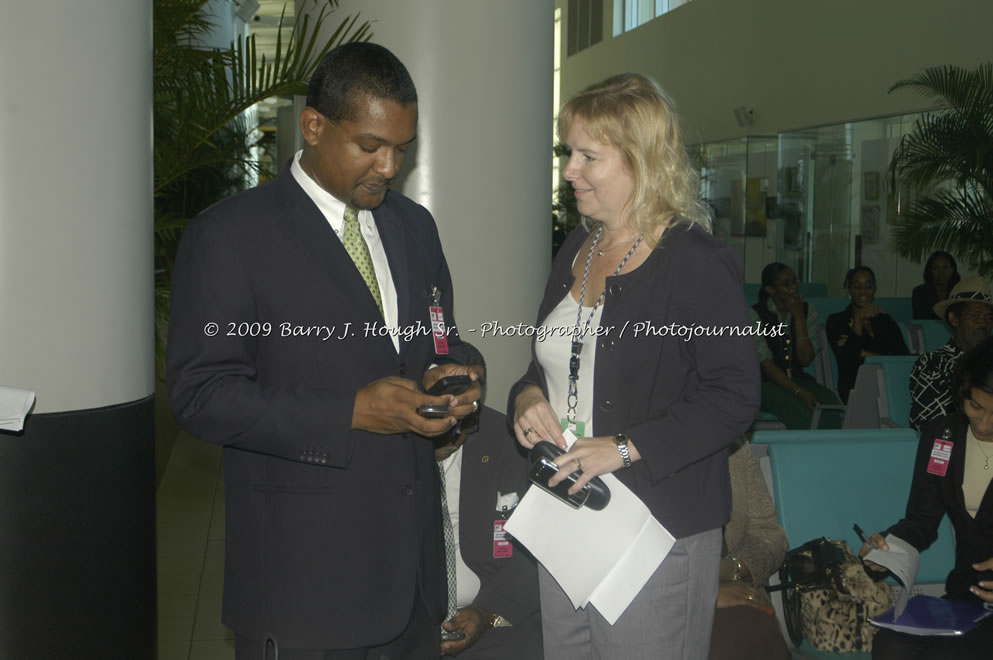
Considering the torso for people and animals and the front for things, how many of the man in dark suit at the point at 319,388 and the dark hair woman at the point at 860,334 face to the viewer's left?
0

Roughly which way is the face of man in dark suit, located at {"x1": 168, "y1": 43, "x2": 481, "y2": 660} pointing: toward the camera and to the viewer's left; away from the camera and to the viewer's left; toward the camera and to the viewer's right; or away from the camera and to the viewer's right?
toward the camera and to the viewer's right

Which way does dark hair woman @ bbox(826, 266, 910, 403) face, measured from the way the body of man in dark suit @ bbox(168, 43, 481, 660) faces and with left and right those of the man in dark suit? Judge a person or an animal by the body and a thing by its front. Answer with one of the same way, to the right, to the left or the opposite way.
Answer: to the right

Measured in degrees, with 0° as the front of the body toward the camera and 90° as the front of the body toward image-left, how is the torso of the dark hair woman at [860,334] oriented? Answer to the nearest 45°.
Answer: approximately 0°

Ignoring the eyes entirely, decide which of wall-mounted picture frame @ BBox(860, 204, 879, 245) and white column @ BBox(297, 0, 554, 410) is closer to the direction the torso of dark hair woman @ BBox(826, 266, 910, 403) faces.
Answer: the white column

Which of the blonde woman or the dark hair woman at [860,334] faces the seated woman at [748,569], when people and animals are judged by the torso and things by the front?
the dark hair woman

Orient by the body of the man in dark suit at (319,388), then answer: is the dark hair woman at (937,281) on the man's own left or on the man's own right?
on the man's own left

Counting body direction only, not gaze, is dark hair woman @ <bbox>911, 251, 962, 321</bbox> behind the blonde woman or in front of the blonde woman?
behind

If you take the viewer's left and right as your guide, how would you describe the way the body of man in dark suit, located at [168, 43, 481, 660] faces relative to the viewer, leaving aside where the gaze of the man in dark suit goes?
facing the viewer and to the right of the viewer

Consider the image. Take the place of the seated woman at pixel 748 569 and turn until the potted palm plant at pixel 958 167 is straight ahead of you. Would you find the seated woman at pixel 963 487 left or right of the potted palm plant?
right

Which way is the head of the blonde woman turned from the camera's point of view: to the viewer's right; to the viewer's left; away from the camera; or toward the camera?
to the viewer's left

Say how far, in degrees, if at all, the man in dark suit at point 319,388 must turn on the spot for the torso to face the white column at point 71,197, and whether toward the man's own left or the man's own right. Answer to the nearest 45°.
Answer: approximately 180°

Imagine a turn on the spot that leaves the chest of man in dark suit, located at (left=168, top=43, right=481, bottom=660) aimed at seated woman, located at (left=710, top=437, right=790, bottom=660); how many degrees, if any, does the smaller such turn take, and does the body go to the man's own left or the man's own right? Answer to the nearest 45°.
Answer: approximately 90° to the man's own left

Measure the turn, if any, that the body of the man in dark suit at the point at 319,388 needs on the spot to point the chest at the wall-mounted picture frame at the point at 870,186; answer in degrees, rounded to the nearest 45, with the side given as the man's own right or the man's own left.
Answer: approximately 90° to the man's own left

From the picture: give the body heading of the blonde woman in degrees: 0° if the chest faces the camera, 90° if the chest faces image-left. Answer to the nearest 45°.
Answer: approximately 45°

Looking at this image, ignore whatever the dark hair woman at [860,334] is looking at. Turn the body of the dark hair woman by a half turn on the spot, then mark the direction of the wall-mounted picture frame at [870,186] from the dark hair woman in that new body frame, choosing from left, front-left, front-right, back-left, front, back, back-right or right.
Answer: front
